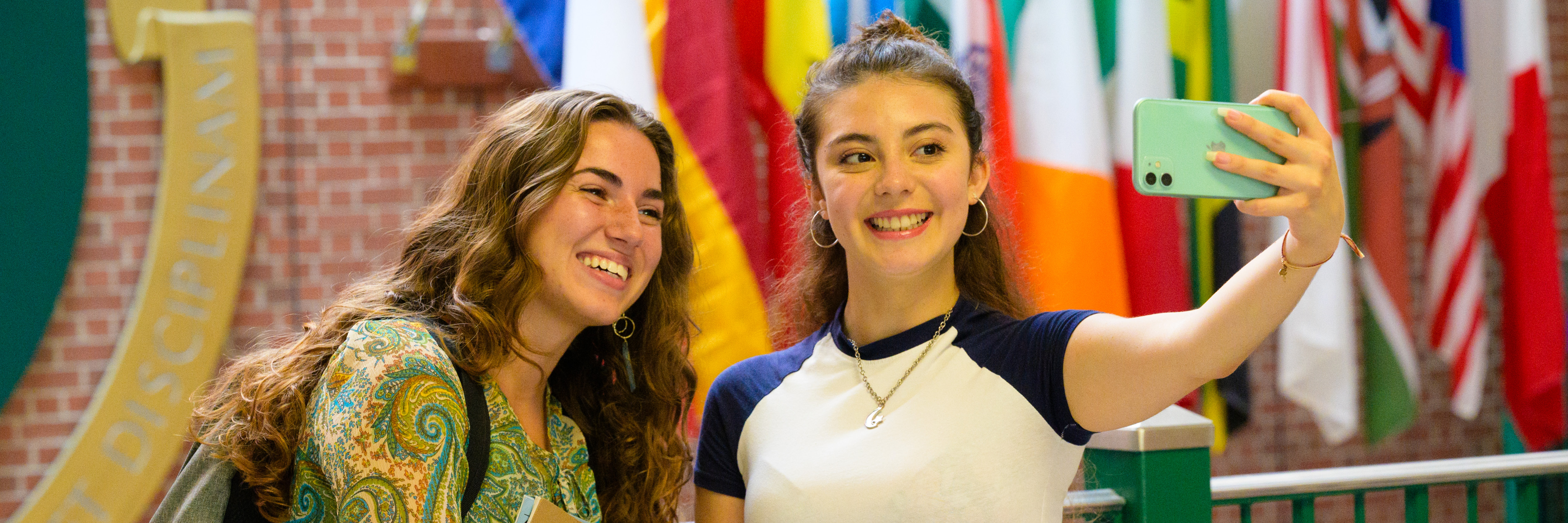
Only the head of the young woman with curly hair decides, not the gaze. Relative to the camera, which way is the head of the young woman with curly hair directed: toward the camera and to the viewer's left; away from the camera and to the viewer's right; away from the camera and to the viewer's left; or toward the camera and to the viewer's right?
toward the camera and to the viewer's right

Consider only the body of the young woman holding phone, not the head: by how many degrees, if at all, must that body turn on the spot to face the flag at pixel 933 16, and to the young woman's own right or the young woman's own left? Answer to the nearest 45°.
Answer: approximately 180°

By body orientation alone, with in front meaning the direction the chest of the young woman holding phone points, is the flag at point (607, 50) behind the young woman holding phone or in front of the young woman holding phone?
behind

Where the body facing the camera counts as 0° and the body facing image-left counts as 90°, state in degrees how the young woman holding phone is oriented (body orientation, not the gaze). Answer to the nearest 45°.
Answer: approximately 0°

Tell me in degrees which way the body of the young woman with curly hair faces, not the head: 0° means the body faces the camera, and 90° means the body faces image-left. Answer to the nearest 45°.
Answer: approximately 315°

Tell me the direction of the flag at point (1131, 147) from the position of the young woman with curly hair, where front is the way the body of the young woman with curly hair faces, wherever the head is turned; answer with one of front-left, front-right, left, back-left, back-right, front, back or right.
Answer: left

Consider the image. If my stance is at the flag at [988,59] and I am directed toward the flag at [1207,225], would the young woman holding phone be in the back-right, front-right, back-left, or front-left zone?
back-right

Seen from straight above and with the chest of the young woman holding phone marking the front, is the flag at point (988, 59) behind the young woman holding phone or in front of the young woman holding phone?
behind

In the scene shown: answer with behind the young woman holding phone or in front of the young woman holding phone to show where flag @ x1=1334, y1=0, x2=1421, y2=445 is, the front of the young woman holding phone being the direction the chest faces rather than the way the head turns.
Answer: behind

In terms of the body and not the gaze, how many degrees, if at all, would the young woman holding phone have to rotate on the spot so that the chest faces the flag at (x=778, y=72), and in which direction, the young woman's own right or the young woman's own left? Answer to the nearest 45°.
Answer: approximately 180°
